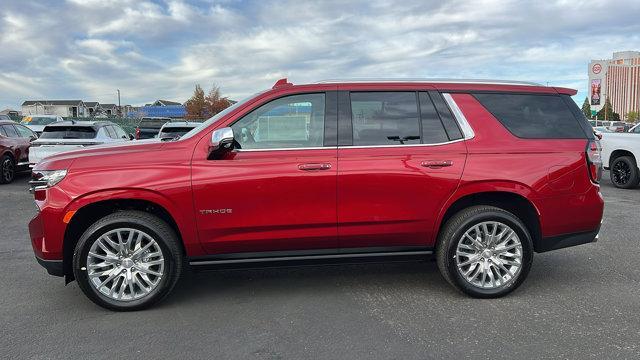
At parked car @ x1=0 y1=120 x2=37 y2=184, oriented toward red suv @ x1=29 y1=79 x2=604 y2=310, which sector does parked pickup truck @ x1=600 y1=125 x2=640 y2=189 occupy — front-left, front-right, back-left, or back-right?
front-left

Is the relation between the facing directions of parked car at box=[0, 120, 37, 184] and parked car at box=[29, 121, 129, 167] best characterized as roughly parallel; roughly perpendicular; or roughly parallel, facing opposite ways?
roughly parallel

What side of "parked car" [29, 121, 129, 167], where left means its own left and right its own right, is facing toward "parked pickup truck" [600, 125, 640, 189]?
right

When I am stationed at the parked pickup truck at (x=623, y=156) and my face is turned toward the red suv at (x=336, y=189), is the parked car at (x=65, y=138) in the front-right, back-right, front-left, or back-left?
front-right

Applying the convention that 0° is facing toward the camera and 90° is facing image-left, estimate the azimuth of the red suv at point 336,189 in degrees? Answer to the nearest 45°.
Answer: approximately 90°

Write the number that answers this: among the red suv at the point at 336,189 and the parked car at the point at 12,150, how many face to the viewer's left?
1

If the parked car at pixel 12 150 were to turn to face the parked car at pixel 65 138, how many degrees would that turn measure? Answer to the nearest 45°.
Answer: approximately 90° to its right

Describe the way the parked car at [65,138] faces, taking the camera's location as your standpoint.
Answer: facing away from the viewer and to the right of the viewer

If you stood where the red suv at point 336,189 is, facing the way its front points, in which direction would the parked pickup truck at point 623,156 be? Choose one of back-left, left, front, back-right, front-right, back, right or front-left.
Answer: back-right

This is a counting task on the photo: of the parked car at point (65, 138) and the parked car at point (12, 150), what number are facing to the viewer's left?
0

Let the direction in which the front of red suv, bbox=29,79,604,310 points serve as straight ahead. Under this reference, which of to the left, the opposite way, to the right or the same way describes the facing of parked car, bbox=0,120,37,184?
to the right

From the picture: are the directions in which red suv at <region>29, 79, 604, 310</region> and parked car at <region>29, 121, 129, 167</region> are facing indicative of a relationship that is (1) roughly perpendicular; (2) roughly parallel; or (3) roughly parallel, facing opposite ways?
roughly perpendicular

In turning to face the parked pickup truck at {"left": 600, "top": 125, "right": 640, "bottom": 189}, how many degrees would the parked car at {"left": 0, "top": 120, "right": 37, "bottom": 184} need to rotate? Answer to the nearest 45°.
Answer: approximately 90° to its right
